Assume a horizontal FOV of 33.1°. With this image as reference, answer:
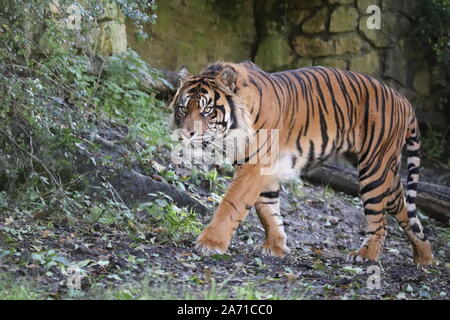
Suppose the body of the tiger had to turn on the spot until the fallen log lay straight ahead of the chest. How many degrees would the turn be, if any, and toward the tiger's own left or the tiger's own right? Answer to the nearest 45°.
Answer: approximately 135° to the tiger's own right

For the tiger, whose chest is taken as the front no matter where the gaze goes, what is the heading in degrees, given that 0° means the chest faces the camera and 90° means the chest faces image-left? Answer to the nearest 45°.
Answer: approximately 90°
